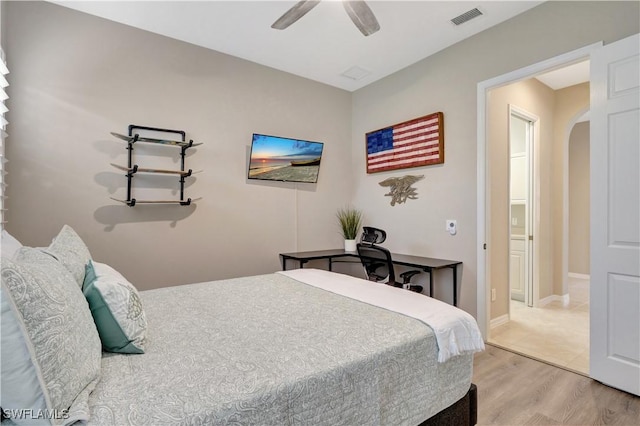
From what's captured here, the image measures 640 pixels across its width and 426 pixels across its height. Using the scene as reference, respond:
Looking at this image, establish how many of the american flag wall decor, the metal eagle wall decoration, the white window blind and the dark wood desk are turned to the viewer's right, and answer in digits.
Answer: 1

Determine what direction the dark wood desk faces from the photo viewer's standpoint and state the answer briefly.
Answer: facing the viewer

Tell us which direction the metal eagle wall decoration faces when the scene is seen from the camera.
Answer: facing the viewer and to the left of the viewer

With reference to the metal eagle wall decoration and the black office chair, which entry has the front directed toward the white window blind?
the metal eagle wall decoration

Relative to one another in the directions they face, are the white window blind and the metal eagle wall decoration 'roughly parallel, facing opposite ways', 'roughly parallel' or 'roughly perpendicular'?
roughly parallel, facing opposite ways

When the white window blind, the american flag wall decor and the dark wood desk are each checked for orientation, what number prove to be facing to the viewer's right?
1

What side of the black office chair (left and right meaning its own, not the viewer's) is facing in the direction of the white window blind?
back

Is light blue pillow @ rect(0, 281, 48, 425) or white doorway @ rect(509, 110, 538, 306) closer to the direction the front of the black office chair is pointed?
the white doorway

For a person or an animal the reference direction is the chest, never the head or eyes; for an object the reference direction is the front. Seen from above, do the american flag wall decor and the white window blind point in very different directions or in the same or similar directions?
very different directions

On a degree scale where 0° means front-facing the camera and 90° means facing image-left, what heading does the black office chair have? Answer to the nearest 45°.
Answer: approximately 225°

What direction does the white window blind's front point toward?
to the viewer's right

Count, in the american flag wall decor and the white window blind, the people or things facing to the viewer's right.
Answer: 1

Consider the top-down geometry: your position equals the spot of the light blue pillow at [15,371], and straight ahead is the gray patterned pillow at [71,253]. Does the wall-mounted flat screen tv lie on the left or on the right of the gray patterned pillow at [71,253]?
right

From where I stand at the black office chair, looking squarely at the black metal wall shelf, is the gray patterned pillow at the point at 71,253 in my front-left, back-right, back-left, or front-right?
front-left
